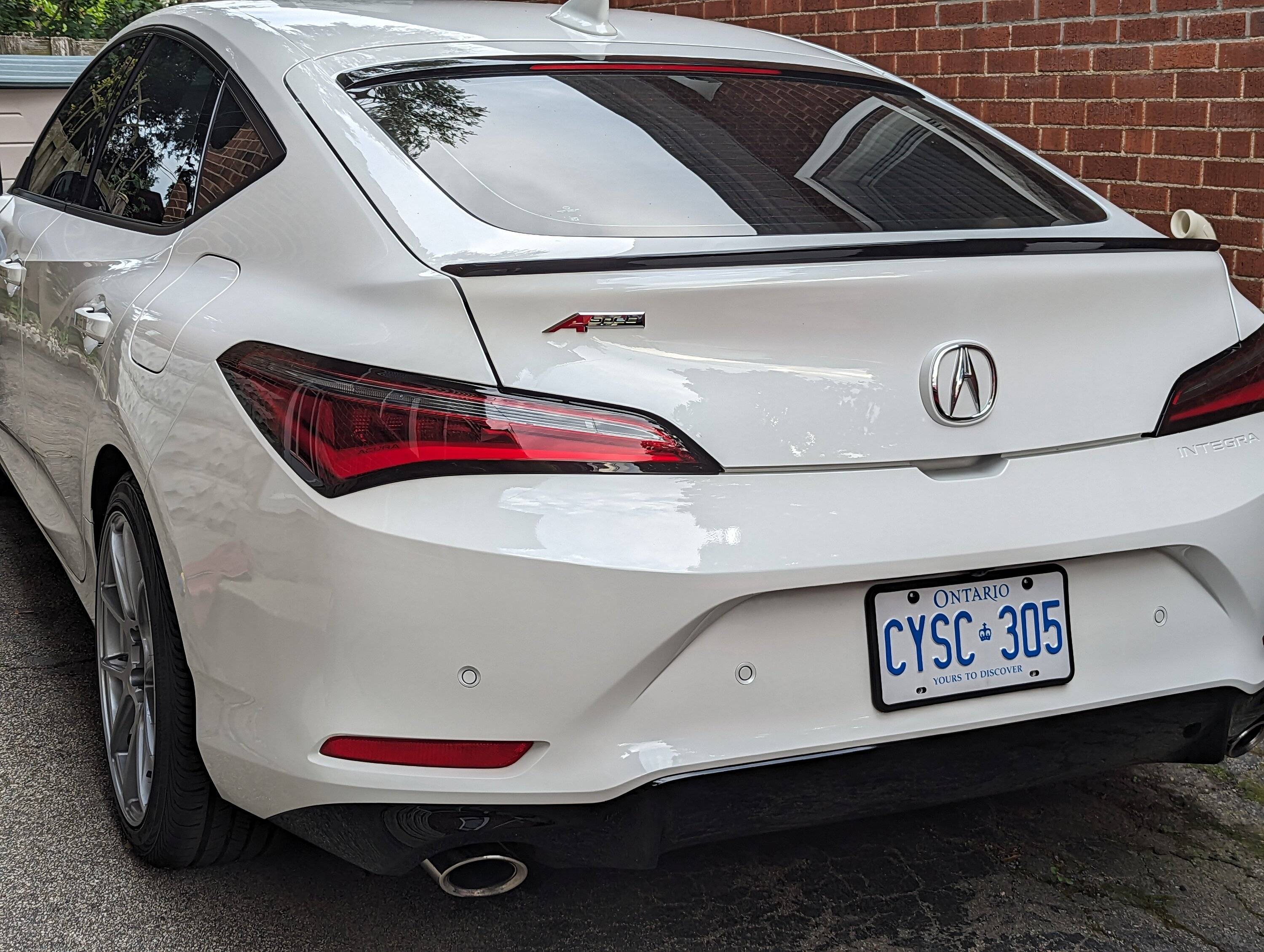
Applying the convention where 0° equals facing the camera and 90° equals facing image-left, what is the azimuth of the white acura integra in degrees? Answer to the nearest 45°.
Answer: approximately 135°

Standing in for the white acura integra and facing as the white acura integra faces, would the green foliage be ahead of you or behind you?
ahead
